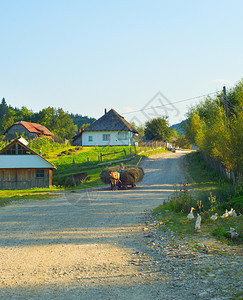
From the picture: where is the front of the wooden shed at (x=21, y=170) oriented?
toward the camera

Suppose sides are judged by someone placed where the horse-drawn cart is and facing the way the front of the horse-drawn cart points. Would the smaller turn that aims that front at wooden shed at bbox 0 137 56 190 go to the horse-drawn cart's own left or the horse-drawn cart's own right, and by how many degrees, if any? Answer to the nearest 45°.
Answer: approximately 90° to the horse-drawn cart's own right

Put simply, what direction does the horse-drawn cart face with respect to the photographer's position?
facing the viewer and to the left of the viewer

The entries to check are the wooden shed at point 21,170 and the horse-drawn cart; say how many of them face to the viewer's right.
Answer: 0
